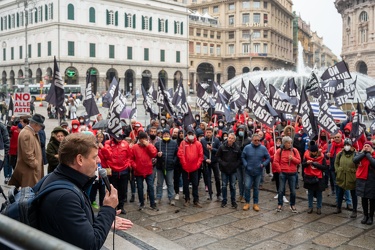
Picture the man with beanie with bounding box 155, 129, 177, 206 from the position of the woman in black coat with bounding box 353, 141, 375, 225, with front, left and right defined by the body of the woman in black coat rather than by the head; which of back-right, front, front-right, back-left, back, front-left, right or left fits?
front-right

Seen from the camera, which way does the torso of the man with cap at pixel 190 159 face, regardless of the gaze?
toward the camera

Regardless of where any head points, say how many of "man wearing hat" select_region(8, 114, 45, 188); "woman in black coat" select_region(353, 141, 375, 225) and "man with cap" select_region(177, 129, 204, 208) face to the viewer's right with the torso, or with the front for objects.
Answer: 1

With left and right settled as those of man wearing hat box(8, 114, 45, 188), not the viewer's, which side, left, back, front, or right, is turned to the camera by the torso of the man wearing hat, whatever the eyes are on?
right

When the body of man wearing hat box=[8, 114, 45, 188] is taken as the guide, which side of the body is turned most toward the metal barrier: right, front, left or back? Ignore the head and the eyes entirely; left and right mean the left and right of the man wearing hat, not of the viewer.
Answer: right

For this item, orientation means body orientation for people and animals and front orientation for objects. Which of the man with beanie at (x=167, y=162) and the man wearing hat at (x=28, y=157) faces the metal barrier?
the man with beanie

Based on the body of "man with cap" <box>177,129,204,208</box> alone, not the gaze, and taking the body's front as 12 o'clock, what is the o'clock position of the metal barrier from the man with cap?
The metal barrier is roughly at 12 o'clock from the man with cap.

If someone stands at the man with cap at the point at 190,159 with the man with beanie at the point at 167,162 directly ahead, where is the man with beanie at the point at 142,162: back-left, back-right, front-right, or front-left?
front-left

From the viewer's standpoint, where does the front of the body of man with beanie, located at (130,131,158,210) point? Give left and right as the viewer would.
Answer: facing the viewer

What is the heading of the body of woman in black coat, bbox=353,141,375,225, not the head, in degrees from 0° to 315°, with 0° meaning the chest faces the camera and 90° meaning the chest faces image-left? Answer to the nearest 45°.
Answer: approximately 45°

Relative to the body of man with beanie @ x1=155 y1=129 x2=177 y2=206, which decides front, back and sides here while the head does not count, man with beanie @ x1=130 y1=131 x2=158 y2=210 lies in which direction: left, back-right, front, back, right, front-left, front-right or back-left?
front-right

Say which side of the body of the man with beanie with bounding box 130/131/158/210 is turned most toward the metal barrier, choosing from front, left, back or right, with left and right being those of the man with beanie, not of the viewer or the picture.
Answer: front
